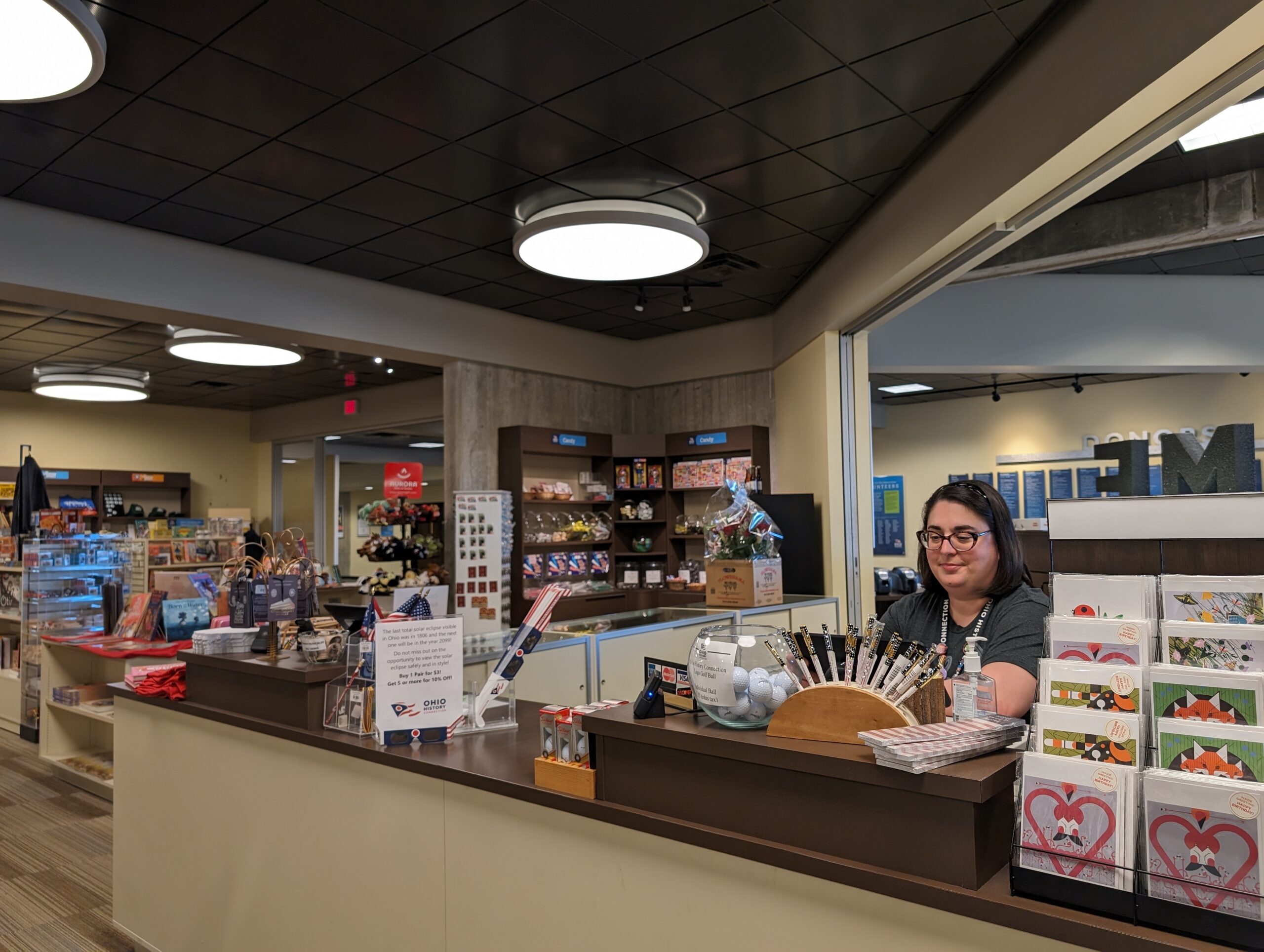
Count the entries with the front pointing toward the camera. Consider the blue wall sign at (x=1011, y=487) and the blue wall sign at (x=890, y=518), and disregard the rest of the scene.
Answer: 2

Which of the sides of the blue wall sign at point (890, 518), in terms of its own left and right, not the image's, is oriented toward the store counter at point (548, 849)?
front

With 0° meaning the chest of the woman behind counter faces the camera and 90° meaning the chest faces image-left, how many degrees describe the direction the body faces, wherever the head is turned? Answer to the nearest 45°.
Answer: approximately 45°

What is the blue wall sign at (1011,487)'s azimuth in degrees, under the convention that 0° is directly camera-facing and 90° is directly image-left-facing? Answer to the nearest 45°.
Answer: approximately 0°

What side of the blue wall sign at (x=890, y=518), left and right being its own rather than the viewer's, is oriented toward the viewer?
front

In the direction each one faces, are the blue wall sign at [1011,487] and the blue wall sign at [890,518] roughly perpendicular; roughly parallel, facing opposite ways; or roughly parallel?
roughly parallel

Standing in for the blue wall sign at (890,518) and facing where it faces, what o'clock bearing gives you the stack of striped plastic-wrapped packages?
The stack of striped plastic-wrapped packages is roughly at 12 o'clock from the blue wall sign.

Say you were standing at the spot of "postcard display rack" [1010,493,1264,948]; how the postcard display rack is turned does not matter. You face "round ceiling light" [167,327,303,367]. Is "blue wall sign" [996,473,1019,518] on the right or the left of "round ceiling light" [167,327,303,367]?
right

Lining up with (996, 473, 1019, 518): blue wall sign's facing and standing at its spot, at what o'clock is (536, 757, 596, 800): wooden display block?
The wooden display block is roughly at 12 o'clock from the blue wall sign.

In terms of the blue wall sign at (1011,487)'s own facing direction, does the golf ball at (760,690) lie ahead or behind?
ahead

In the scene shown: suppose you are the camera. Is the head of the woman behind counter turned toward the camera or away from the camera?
toward the camera

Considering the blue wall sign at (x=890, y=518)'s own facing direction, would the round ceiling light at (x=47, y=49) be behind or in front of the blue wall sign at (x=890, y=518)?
in front

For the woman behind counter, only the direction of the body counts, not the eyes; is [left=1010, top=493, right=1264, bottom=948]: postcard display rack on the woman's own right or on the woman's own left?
on the woman's own left

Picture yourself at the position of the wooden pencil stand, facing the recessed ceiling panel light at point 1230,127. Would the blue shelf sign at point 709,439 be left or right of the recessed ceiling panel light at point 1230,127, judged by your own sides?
left

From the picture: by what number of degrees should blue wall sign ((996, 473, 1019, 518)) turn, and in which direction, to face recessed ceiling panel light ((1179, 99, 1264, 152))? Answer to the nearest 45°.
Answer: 0° — it already faces it

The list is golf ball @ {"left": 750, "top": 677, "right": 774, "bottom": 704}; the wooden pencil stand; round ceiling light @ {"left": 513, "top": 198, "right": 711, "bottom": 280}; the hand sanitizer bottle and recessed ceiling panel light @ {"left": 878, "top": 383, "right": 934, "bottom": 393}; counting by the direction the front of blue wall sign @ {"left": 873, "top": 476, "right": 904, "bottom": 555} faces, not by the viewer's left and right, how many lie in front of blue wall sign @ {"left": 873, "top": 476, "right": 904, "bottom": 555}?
5
